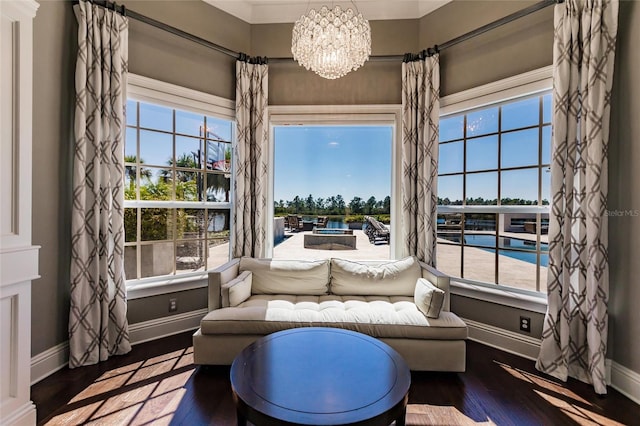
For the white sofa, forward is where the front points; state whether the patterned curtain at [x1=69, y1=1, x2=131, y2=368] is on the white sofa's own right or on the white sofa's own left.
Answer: on the white sofa's own right

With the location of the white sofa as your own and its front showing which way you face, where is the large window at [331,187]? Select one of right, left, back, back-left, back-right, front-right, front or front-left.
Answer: back

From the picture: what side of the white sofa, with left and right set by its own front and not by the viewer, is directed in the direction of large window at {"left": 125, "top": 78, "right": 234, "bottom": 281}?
right

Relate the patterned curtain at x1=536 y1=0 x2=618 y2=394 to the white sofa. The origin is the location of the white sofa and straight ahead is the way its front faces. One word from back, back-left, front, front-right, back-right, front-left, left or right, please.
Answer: left

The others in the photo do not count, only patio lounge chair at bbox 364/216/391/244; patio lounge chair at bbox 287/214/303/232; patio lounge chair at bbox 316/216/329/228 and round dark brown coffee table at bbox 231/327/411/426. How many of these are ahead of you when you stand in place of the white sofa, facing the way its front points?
1

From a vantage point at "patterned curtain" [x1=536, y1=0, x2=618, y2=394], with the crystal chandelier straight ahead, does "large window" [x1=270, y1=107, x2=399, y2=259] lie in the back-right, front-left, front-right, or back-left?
front-right

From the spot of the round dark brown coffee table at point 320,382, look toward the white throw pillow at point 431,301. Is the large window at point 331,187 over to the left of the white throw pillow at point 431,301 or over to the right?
left

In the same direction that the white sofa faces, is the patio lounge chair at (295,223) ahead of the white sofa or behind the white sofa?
behind

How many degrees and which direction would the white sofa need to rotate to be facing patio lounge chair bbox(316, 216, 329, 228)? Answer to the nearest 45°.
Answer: approximately 180°

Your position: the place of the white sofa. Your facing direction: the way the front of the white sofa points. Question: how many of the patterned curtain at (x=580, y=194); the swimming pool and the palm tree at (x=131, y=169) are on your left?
2

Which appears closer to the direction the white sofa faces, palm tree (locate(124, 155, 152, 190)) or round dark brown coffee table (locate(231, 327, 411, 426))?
the round dark brown coffee table

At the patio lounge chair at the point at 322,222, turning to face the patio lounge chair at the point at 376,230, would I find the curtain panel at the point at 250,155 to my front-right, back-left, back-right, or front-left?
front-right

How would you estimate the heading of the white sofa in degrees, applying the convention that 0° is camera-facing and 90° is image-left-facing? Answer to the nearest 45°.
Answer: approximately 0°

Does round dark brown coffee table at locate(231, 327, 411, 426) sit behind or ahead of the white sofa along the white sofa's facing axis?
ahead
